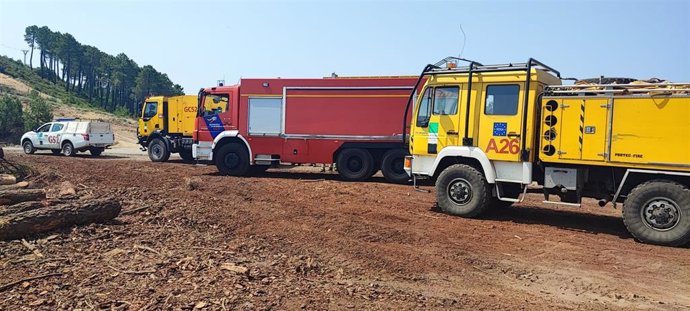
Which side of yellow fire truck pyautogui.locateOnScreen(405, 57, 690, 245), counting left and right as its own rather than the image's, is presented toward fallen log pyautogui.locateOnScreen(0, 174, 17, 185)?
front

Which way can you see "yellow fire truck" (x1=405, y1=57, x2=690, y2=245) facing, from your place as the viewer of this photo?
facing to the left of the viewer

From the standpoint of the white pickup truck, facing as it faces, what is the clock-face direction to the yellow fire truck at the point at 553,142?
The yellow fire truck is roughly at 7 o'clock from the white pickup truck.

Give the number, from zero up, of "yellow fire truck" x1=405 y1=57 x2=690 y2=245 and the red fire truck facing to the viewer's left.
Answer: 2

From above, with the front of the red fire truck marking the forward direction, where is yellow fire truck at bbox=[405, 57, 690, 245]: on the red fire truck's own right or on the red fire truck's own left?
on the red fire truck's own left

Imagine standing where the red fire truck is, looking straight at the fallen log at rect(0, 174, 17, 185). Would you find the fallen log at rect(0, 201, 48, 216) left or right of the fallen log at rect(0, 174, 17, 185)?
left

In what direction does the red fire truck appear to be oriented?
to the viewer's left

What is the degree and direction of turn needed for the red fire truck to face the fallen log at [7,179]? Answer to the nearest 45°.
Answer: approximately 45° to its left

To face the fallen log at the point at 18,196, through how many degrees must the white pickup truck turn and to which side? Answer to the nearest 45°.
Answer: approximately 135° to its left

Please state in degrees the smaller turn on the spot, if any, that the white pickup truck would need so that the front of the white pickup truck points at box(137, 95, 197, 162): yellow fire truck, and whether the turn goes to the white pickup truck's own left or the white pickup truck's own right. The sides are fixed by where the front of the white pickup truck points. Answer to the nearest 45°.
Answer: approximately 180°
